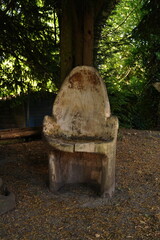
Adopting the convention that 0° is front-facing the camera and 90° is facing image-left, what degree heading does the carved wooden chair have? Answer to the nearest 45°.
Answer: approximately 0°

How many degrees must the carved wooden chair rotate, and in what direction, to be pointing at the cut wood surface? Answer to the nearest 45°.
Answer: approximately 135° to its right
